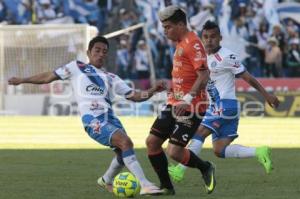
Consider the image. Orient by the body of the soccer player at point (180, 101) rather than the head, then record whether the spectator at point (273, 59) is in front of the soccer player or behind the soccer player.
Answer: behind

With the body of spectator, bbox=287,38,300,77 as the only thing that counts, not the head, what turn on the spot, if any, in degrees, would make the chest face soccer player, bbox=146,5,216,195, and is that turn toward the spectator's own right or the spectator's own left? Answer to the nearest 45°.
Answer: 0° — they already face them

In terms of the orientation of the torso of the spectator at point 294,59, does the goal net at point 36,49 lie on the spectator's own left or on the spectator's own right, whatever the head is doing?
on the spectator's own right

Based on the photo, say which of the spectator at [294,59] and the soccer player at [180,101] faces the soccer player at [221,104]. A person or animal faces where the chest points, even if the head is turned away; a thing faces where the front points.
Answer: the spectator

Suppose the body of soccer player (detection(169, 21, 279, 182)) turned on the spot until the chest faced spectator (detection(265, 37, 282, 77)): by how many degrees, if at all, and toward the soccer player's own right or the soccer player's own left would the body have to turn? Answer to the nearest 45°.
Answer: approximately 135° to the soccer player's own right

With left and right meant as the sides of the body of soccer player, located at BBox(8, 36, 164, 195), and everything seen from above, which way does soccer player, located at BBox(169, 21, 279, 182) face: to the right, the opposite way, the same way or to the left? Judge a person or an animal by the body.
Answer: to the right

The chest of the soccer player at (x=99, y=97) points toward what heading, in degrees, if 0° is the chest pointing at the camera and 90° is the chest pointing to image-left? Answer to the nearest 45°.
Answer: approximately 315°

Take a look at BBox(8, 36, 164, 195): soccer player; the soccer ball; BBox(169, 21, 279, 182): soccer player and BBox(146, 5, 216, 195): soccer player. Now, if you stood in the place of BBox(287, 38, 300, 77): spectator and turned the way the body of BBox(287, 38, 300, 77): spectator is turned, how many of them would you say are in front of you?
4

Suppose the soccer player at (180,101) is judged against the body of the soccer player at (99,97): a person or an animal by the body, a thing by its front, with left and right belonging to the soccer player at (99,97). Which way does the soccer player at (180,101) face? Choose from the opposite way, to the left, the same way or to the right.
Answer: to the right

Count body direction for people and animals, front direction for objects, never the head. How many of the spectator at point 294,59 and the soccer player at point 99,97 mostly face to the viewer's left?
0
